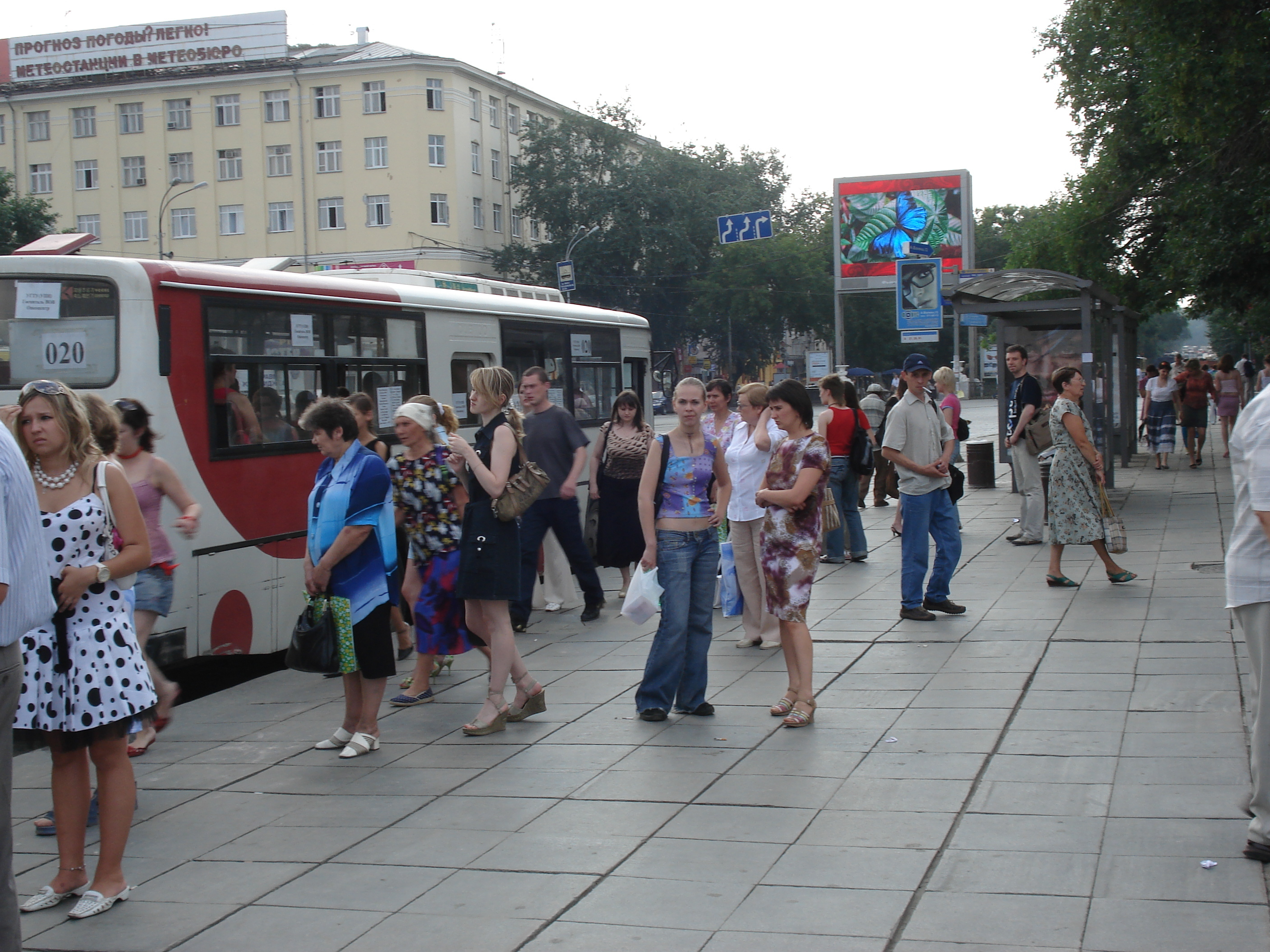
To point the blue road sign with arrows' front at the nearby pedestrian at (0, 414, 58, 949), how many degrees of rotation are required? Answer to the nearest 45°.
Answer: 0° — it already faces them

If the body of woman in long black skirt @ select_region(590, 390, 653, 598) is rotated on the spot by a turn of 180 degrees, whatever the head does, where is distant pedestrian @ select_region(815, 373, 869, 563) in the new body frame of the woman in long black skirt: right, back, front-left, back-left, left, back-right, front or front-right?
front-right

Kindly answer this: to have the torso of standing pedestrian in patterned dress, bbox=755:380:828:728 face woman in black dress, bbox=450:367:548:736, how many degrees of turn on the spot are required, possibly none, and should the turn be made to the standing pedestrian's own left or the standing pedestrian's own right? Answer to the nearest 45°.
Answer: approximately 45° to the standing pedestrian's own right

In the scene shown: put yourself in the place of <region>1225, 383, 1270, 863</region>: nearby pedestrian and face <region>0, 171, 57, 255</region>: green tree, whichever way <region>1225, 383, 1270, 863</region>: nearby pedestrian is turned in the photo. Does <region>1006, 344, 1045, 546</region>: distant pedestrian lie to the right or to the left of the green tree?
right

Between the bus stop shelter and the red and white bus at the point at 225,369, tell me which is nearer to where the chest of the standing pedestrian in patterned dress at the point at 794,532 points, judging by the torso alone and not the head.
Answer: the red and white bus

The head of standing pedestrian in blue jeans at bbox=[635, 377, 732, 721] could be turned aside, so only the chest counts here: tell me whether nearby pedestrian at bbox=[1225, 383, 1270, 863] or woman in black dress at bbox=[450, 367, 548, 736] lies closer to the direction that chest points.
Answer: the nearby pedestrian

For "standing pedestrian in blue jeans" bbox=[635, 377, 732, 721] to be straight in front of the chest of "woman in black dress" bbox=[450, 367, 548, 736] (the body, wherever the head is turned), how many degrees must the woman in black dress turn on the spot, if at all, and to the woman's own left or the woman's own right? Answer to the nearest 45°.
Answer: approximately 180°

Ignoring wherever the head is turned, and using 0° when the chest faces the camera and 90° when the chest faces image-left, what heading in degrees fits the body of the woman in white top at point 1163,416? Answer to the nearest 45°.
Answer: approximately 0°
